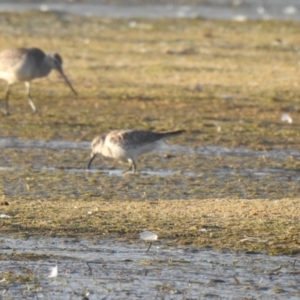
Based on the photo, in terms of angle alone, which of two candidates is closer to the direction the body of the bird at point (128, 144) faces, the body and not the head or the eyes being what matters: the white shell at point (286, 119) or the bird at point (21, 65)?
the bird

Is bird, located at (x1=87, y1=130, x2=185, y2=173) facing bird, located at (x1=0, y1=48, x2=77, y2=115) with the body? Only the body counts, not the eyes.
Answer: no

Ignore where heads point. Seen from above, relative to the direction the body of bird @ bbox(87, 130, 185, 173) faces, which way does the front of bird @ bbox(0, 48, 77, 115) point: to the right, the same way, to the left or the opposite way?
the opposite way

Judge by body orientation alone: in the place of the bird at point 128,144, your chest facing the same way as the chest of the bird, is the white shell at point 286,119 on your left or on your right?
on your right

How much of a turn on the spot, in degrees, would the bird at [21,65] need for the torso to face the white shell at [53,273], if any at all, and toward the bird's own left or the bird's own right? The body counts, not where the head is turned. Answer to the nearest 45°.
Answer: approximately 90° to the bird's own right

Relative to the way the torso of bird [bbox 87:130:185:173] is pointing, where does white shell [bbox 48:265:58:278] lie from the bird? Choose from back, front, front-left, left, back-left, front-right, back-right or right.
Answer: left

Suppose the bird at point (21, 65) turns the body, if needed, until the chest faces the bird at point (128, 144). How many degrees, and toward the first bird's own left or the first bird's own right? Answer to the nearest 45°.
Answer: approximately 90° to the first bird's own right

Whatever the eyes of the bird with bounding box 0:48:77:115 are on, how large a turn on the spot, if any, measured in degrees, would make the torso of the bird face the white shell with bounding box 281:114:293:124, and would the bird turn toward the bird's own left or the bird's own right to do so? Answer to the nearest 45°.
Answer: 0° — it already faces it

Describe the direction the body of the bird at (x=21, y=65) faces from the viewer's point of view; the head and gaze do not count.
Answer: to the viewer's right

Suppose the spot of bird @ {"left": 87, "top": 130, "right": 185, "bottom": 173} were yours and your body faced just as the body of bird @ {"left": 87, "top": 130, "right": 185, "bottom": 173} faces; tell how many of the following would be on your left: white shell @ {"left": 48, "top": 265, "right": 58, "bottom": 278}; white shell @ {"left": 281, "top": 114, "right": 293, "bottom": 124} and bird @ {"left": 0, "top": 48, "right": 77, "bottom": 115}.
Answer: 1

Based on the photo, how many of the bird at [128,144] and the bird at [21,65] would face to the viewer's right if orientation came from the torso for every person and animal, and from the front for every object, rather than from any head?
1

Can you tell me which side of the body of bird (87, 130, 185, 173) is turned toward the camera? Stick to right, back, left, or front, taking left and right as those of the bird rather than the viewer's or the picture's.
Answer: left
